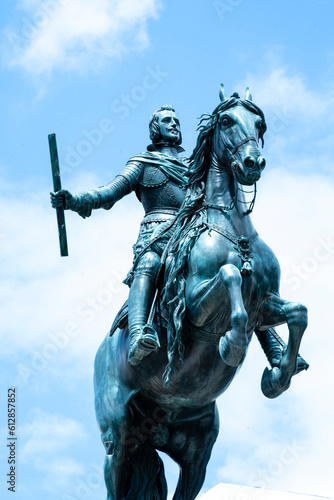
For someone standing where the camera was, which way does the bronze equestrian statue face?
facing the viewer and to the right of the viewer
